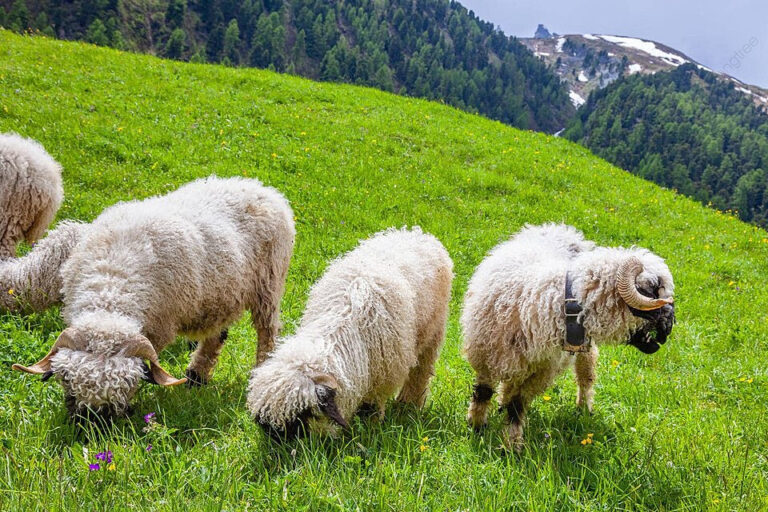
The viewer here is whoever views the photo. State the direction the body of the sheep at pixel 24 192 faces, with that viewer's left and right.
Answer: facing to the left of the viewer

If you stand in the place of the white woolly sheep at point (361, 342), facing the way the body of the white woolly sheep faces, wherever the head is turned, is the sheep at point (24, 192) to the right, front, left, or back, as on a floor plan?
right

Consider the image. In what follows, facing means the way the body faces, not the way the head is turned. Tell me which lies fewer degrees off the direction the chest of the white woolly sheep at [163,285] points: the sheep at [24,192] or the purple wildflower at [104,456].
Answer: the purple wildflower

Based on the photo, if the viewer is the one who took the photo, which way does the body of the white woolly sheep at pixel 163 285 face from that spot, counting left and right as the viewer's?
facing the viewer and to the left of the viewer

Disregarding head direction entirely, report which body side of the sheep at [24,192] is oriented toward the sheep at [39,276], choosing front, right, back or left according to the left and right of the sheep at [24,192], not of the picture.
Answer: left

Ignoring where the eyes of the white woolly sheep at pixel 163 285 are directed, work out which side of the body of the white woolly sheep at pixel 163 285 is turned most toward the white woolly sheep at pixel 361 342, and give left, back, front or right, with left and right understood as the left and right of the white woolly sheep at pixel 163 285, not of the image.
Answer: left

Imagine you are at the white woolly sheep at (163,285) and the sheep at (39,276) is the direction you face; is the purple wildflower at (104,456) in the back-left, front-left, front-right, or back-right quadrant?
back-left

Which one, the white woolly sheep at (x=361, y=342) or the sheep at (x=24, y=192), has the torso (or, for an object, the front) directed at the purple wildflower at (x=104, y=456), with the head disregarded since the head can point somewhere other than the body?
the white woolly sheep

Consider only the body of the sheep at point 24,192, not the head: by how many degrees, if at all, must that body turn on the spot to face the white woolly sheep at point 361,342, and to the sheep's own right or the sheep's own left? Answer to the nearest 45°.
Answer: approximately 135° to the sheep's own left

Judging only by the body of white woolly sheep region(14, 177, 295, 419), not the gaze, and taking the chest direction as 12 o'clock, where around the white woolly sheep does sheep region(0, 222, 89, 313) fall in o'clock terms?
The sheep is roughly at 3 o'clock from the white woolly sheep.

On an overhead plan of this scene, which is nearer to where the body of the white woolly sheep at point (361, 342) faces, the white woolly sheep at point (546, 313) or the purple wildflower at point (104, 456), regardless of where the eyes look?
the purple wildflower
